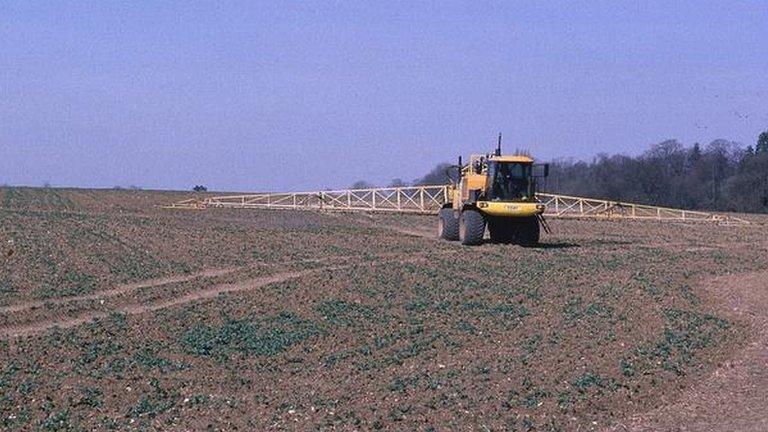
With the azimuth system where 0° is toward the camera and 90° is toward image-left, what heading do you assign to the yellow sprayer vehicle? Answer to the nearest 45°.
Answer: approximately 315°
